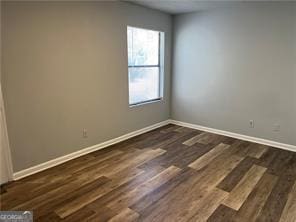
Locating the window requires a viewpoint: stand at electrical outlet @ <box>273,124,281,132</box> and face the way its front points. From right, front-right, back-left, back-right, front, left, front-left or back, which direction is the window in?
right

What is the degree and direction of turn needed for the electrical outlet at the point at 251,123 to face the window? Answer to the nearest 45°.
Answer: approximately 90° to its right

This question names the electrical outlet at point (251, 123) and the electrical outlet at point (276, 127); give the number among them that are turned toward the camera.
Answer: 2

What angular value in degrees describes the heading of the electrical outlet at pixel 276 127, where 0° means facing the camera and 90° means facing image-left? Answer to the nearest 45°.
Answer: approximately 0°

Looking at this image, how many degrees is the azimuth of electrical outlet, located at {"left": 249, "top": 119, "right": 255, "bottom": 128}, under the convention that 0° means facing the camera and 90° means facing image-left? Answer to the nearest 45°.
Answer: approximately 0°
